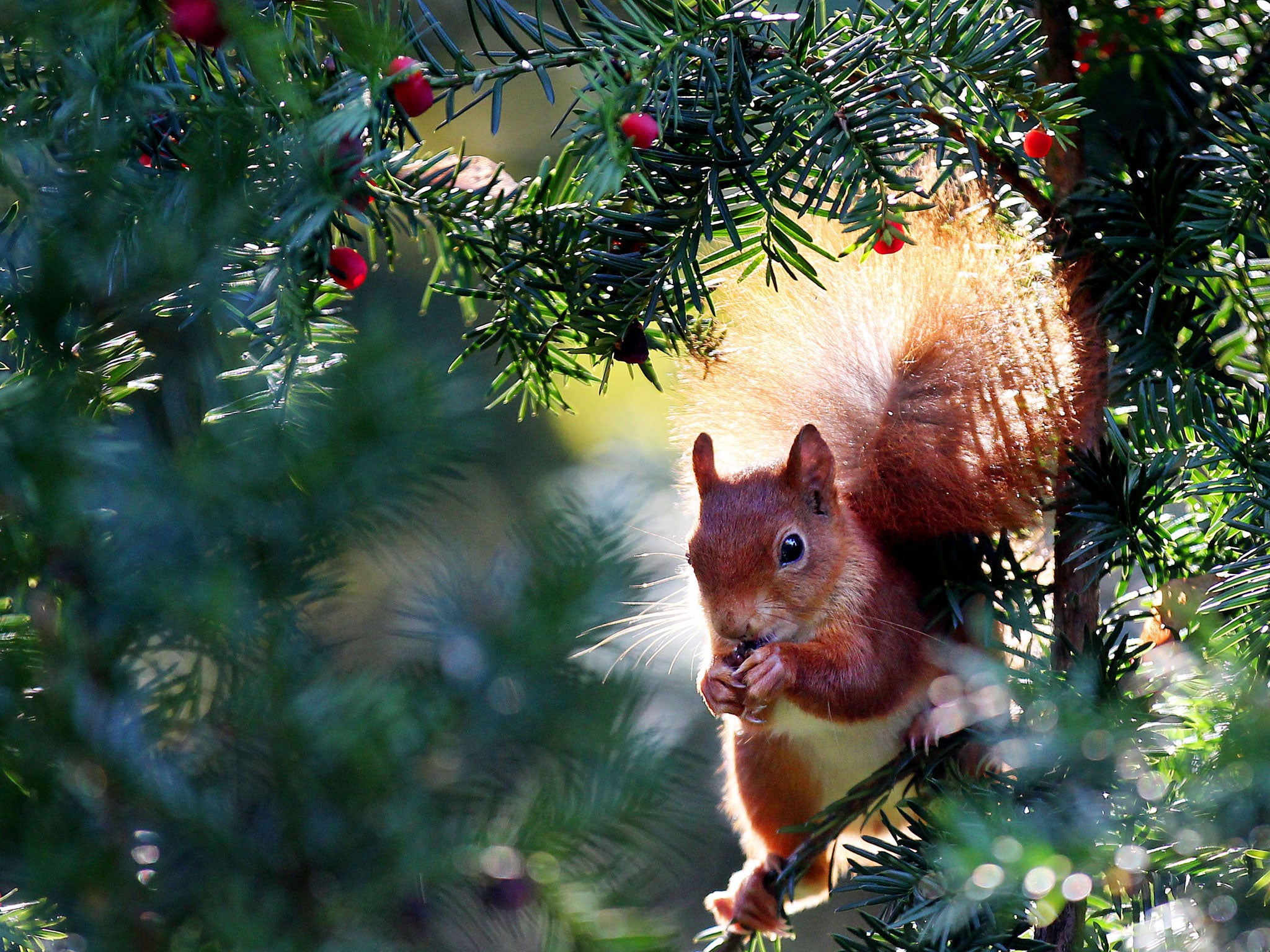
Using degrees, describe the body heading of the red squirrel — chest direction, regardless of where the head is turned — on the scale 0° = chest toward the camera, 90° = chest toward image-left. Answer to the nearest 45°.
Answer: approximately 45°

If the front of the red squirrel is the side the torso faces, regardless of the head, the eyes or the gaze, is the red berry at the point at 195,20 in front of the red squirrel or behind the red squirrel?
in front
